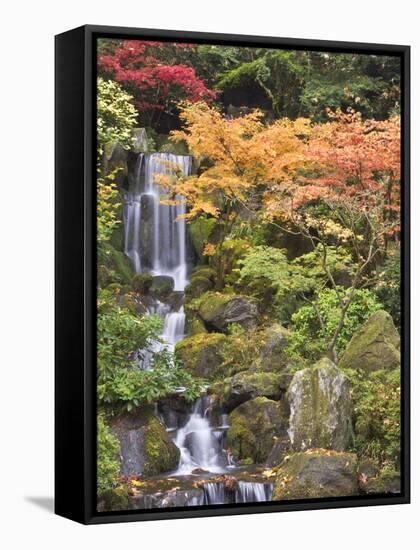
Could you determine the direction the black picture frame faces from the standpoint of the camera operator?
facing the viewer and to the right of the viewer
